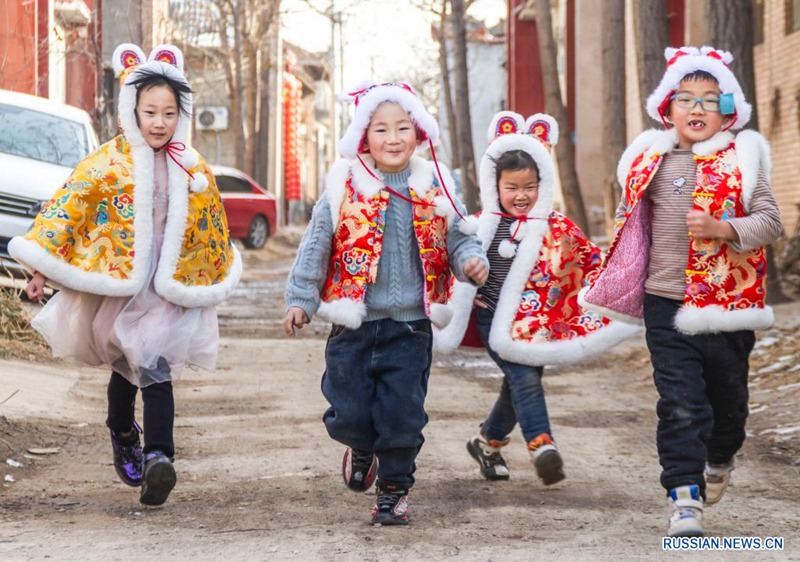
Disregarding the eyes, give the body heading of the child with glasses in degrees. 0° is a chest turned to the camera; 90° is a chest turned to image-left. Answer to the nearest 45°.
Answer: approximately 0°

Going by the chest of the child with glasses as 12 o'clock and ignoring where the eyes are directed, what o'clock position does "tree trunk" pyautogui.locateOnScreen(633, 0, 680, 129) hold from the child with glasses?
The tree trunk is roughly at 6 o'clock from the child with glasses.

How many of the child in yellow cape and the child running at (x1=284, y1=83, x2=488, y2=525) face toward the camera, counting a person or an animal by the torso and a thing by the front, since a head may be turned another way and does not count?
2

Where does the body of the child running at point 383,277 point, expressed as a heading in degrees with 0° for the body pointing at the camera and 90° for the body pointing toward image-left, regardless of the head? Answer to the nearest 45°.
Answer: approximately 0°

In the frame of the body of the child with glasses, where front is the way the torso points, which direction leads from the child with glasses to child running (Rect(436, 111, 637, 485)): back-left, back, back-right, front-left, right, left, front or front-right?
back-right

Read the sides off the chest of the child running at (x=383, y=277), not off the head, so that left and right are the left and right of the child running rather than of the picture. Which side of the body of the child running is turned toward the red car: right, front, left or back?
back

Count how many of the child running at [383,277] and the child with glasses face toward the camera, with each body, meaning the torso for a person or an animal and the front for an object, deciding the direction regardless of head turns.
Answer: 2

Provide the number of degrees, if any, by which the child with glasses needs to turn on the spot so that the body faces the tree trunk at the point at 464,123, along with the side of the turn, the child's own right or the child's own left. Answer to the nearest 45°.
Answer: approximately 180°

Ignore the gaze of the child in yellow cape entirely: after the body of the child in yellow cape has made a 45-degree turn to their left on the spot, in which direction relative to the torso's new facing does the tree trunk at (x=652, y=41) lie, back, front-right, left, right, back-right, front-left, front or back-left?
left

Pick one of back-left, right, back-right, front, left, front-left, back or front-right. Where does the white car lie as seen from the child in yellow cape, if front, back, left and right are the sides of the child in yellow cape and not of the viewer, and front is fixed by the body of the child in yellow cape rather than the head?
back

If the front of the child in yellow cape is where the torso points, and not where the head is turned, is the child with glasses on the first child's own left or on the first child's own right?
on the first child's own left

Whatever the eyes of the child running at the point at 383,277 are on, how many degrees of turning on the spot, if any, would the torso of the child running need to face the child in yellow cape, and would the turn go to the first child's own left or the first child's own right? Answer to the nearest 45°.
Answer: approximately 90° to the first child's own right
